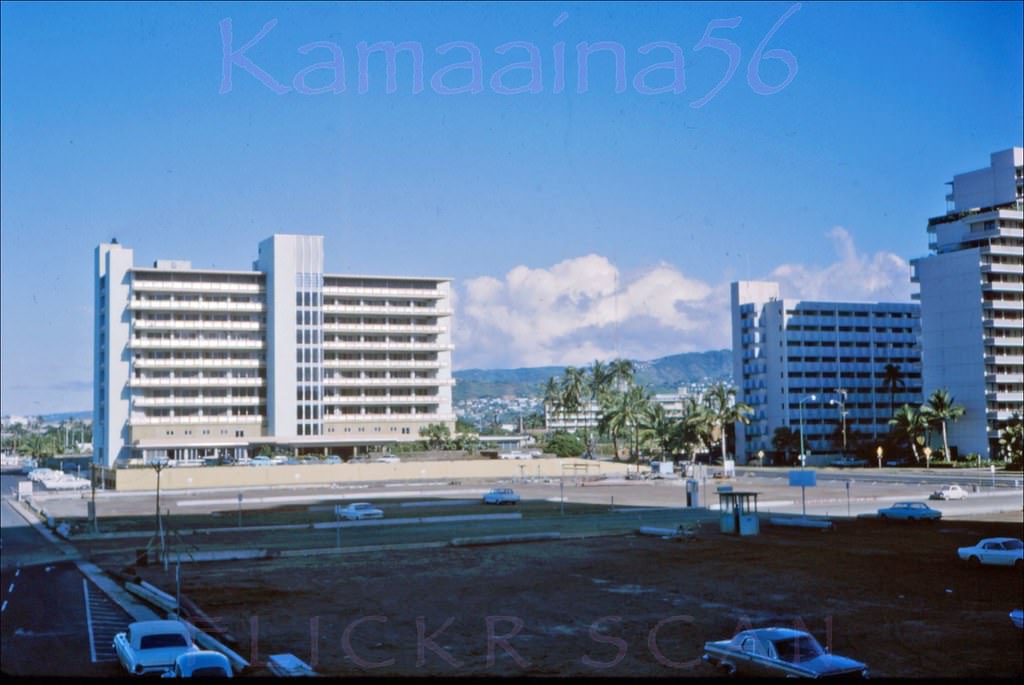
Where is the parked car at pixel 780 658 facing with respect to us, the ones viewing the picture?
facing the viewer and to the right of the viewer

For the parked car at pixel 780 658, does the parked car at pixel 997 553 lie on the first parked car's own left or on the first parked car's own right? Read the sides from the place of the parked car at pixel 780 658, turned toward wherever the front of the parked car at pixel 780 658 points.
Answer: on the first parked car's own left

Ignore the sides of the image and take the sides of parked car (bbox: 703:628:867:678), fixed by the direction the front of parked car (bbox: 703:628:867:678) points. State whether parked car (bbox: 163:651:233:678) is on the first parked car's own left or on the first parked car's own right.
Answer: on the first parked car's own right

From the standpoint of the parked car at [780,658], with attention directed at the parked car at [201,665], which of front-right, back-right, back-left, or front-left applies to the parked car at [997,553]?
back-right
